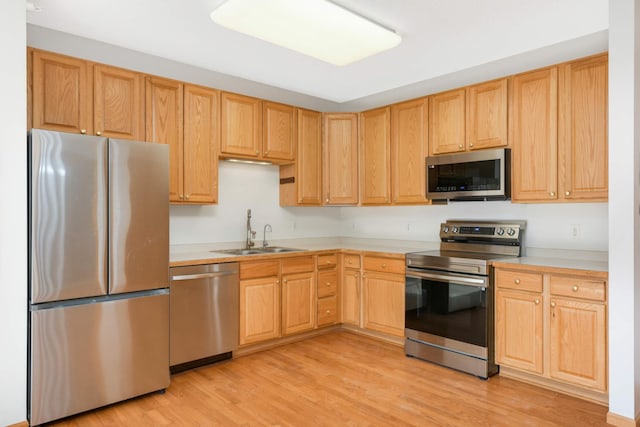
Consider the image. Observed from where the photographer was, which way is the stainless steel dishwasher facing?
facing the viewer and to the right of the viewer

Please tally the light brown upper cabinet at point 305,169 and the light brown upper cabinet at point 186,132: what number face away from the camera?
0

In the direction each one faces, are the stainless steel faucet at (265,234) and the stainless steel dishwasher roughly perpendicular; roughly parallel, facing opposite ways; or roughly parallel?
roughly parallel

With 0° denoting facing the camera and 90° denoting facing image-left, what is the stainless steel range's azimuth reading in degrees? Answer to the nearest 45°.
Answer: approximately 45°

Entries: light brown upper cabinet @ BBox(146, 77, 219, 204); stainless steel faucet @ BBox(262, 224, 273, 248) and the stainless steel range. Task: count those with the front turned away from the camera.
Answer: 0

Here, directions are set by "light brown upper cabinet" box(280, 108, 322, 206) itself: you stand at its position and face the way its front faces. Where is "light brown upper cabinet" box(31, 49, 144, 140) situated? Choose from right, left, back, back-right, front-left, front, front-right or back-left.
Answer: right

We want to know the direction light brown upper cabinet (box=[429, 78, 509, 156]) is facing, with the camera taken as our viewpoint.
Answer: facing the viewer and to the left of the viewer

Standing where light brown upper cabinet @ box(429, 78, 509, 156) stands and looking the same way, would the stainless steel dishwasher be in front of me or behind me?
in front

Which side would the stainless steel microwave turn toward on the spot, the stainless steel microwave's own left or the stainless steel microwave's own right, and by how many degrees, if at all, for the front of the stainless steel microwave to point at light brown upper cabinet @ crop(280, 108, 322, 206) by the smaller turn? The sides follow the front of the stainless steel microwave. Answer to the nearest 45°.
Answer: approximately 45° to the stainless steel microwave's own right

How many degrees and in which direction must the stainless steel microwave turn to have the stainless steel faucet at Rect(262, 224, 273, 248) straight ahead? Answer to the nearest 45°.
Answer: approximately 45° to its right

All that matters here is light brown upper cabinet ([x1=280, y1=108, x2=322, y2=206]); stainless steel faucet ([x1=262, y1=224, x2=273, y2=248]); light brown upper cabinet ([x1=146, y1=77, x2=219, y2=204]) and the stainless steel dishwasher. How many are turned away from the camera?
0

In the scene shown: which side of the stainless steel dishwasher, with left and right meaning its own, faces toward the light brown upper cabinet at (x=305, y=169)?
left

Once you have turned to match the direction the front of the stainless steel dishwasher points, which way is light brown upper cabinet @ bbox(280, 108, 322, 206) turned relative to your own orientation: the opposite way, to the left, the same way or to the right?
the same way
